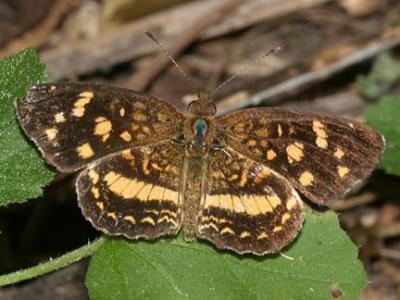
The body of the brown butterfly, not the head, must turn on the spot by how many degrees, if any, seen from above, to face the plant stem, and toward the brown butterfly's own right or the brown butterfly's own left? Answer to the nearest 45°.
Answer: approximately 90° to the brown butterfly's own left

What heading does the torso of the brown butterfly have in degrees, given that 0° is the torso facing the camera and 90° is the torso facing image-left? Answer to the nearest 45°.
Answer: approximately 180°

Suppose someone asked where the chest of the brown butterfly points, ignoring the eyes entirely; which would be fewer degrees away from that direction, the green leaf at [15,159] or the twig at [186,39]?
the twig

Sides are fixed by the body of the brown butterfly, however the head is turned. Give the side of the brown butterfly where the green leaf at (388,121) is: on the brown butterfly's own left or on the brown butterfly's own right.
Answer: on the brown butterfly's own right
